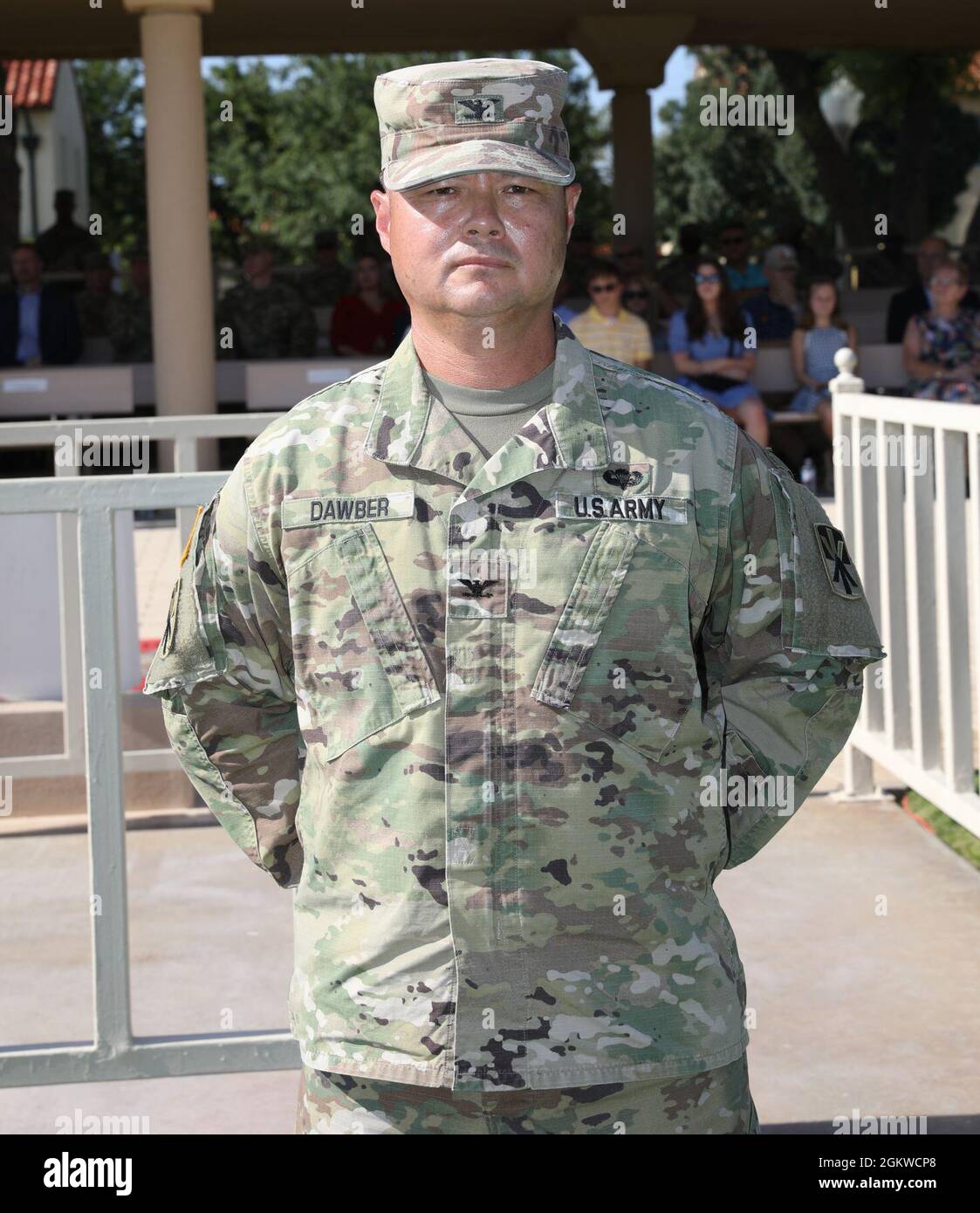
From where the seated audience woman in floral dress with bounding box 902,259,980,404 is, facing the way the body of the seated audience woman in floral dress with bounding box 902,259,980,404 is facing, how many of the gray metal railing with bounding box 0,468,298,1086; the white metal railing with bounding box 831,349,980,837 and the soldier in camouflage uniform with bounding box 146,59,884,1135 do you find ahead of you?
3

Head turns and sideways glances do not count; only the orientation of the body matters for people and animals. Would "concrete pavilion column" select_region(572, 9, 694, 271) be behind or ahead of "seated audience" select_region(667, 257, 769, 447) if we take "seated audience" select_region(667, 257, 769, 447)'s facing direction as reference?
behind

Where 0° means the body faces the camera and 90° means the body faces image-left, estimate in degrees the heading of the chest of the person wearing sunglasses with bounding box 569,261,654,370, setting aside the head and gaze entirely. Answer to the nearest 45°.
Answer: approximately 0°

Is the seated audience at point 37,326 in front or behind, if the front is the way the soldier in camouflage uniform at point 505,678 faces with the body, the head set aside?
behind

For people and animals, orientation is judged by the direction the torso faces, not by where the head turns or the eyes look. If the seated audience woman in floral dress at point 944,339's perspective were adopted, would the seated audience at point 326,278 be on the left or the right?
on their right

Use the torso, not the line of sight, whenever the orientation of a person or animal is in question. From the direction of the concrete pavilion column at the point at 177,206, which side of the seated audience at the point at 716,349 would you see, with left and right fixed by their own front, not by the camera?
right

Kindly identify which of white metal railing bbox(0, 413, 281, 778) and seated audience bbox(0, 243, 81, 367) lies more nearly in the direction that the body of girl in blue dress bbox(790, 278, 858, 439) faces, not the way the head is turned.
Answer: the white metal railing

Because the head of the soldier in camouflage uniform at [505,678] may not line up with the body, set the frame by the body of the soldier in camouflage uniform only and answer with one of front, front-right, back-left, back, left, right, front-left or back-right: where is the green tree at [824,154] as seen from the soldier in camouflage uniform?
back

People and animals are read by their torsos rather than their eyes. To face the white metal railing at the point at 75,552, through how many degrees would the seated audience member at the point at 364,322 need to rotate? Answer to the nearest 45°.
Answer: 0° — they already face it

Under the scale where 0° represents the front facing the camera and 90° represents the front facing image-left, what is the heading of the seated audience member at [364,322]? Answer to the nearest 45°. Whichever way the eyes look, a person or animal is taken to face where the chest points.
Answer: approximately 0°
